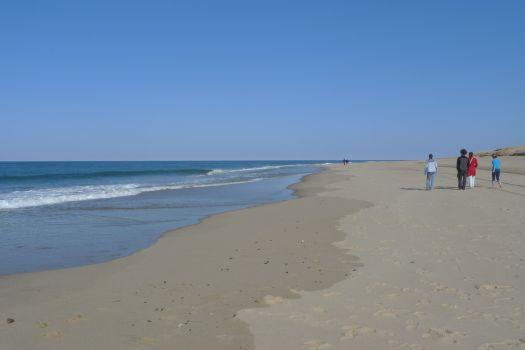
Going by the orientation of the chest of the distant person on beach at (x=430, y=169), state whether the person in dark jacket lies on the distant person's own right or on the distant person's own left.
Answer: on the distant person's own right

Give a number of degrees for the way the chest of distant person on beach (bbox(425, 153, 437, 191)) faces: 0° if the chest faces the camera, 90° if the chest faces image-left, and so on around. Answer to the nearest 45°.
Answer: approximately 180°
